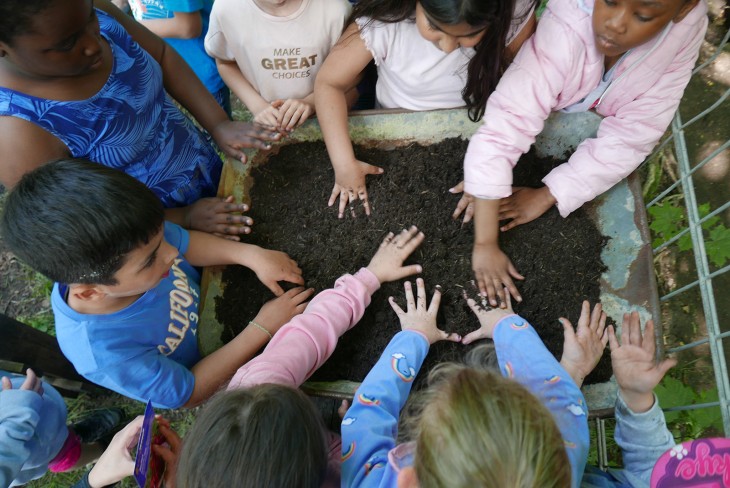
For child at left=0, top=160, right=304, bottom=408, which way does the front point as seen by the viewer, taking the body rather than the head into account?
to the viewer's right

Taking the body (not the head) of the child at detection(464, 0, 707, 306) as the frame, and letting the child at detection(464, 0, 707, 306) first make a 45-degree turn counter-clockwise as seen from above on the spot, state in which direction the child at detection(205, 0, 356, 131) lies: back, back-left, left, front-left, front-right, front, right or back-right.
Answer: right

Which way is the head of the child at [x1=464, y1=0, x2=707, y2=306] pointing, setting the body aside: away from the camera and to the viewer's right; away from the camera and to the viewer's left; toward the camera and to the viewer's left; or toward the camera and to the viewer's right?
toward the camera and to the viewer's left

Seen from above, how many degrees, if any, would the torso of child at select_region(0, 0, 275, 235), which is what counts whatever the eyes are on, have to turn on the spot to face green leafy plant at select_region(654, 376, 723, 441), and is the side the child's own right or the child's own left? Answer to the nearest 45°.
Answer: approximately 45° to the child's own left

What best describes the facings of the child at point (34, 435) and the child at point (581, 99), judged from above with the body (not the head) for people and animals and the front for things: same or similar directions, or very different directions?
very different directions

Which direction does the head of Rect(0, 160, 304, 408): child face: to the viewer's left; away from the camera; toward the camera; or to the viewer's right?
to the viewer's right

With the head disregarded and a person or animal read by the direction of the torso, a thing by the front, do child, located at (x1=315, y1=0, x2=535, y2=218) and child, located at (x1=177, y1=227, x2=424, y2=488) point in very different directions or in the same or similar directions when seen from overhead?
very different directions

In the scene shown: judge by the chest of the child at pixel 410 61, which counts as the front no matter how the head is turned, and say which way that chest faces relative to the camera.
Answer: toward the camera

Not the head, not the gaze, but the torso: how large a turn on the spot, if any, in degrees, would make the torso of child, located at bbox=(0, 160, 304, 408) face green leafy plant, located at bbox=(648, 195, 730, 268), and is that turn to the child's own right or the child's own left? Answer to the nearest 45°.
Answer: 0° — they already face it

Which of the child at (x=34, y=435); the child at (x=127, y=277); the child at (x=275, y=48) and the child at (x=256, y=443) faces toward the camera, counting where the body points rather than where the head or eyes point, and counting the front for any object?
the child at (x=275, y=48)

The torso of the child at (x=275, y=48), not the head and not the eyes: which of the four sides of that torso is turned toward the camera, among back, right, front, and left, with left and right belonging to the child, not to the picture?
front

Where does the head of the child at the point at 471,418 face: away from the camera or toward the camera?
away from the camera

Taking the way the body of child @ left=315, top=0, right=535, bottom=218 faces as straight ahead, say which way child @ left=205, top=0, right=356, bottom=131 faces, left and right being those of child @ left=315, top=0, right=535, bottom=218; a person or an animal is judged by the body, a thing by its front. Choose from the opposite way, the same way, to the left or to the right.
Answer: the same way

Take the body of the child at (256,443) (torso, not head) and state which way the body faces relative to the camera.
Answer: away from the camera
